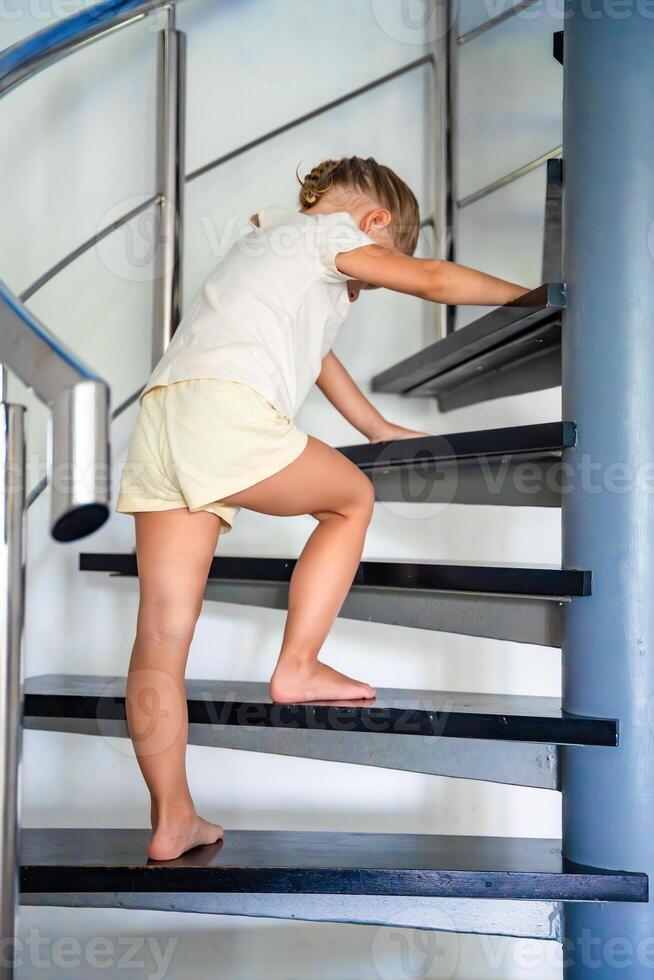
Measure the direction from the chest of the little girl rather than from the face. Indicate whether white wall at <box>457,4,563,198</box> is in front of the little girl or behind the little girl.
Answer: in front

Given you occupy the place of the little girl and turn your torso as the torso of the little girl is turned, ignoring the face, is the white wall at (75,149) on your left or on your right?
on your left

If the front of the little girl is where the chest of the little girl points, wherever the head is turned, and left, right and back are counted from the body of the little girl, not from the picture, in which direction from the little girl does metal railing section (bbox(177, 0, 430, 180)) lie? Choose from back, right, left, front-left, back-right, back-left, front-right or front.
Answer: front-left

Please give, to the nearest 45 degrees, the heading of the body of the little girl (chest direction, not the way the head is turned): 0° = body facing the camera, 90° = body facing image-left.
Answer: approximately 225°
